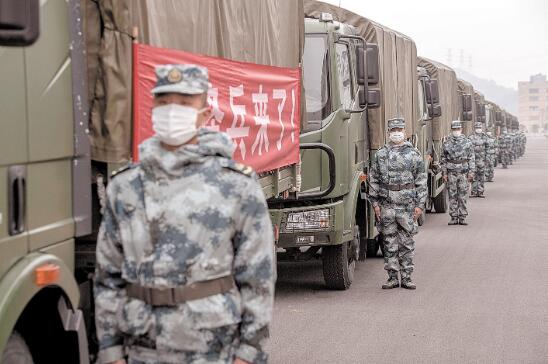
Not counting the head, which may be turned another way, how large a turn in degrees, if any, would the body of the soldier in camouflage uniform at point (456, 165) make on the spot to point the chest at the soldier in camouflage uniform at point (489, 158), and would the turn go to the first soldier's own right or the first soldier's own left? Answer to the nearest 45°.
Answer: approximately 180°

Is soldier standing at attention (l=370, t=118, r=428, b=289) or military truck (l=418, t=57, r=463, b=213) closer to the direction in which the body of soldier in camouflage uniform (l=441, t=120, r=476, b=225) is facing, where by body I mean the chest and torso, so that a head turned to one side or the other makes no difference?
the soldier standing at attention

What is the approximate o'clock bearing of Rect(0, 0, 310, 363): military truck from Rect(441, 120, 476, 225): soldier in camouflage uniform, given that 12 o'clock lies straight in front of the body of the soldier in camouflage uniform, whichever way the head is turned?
The military truck is roughly at 12 o'clock from the soldier in camouflage uniform.

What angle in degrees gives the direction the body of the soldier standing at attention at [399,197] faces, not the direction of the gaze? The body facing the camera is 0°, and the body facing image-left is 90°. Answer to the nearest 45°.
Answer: approximately 0°

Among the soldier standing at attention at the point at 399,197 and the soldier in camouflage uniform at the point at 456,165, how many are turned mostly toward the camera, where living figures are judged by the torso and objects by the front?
2

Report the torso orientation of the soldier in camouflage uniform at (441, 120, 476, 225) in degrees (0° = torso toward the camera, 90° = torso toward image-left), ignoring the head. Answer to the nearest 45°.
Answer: approximately 0°

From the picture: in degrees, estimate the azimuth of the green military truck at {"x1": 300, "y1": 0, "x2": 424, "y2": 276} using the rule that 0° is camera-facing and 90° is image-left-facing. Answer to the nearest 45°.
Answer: approximately 45°

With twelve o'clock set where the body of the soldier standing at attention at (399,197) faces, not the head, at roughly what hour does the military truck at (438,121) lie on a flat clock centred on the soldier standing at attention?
The military truck is roughly at 6 o'clock from the soldier standing at attention.

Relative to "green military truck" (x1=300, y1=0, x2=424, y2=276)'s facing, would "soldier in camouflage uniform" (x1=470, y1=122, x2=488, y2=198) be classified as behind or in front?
behind

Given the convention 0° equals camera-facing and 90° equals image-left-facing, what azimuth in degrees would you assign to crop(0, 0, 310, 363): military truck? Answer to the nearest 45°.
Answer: approximately 45°

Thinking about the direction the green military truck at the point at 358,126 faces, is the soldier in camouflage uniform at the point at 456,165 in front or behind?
behind

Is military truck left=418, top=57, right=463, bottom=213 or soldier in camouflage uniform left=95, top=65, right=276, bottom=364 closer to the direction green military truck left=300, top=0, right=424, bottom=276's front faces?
the soldier in camouflage uniform

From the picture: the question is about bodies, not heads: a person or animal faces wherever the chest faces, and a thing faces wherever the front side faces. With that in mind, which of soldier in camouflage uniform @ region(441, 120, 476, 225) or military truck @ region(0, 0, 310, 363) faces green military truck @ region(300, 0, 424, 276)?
the soldier in camouflage uniform
